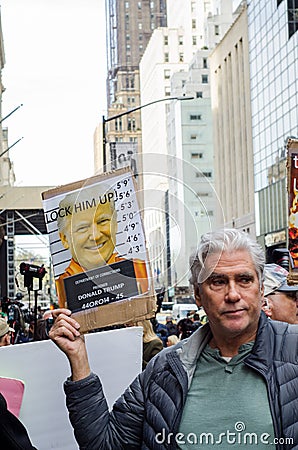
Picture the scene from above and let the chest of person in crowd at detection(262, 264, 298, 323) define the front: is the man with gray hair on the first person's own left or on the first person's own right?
on the first person's own right

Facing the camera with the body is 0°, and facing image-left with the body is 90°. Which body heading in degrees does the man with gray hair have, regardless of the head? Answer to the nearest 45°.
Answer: approximately 0°

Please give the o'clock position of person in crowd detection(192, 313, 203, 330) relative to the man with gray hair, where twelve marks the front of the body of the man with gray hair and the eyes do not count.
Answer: The person in crowd is roughly at 6 o'clock from the man with gray hair.

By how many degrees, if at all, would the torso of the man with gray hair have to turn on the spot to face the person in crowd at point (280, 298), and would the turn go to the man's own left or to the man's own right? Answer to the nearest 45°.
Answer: approximately 180°
